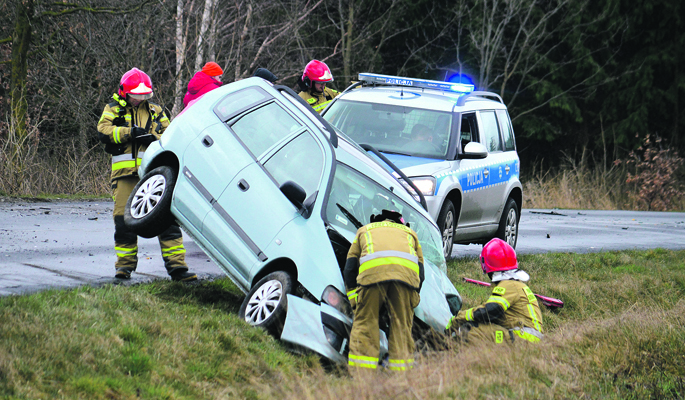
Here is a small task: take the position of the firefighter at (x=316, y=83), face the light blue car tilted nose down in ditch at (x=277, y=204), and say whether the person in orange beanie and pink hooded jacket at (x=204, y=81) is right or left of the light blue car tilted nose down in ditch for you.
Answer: right

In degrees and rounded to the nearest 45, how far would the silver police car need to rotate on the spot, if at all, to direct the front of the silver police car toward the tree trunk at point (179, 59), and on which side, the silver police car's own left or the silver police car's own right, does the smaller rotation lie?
approximately 90° to the silver police car's own right

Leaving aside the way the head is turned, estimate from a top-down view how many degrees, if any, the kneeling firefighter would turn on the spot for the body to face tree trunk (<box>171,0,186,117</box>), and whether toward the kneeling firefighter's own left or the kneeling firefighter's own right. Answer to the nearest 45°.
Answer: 0° — they already face it

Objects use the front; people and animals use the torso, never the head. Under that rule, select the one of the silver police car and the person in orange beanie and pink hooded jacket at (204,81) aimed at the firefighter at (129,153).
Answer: the silver police car

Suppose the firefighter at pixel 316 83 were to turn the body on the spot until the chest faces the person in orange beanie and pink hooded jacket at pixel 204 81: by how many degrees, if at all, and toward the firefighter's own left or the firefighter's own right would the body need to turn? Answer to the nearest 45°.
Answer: approximately 90° to the firefighter's own right

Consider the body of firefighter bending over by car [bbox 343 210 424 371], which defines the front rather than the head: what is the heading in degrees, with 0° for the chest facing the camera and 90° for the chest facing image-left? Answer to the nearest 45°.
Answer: approximately 180°

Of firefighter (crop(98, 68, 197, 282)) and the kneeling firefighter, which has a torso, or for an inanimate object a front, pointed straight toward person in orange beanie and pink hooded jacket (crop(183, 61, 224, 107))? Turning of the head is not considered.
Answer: the kneeling firefighter

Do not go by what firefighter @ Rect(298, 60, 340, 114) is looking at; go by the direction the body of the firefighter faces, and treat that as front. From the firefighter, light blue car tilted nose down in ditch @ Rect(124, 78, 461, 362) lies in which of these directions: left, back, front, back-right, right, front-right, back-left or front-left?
front-right

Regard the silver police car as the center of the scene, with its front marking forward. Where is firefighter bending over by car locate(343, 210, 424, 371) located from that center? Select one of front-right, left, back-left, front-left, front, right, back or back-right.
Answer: front-left

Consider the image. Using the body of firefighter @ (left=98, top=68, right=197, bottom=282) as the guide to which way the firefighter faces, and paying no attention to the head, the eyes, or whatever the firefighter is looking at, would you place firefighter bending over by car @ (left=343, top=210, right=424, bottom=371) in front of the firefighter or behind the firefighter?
in front

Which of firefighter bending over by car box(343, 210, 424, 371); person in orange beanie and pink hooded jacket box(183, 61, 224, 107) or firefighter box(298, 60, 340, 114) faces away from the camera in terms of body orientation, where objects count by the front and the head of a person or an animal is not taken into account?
the firefighter bending over by car

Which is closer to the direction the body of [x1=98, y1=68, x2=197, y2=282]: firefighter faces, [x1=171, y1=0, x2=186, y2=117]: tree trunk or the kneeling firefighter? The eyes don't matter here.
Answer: the kneeling firefighter

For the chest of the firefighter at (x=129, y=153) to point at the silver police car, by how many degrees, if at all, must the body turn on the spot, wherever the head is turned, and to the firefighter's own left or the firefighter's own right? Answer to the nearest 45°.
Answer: approximately 45° to the firefighter's own left

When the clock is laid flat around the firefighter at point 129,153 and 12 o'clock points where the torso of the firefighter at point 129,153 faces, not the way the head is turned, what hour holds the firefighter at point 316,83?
the firefighter at point 316,83 is roughly at 9 o'clock from the firefighter at point 129,153.
